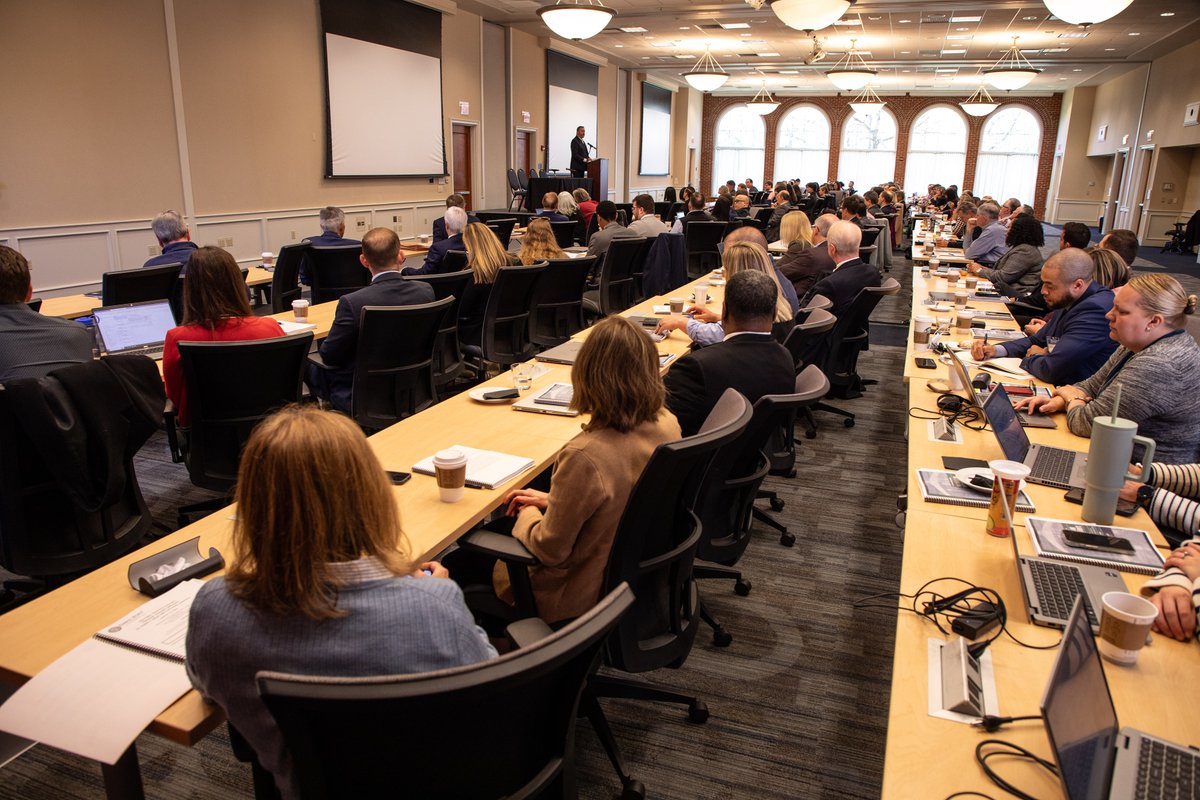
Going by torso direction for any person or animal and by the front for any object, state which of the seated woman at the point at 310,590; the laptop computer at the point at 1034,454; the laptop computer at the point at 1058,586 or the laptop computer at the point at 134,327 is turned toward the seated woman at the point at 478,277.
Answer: the seated woman at the point at 310,590

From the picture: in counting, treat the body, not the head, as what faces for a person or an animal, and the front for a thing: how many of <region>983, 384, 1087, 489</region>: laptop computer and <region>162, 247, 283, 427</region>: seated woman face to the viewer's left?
0

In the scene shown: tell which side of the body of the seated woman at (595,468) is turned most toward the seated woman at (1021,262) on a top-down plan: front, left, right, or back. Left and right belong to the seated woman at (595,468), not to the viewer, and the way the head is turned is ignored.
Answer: right

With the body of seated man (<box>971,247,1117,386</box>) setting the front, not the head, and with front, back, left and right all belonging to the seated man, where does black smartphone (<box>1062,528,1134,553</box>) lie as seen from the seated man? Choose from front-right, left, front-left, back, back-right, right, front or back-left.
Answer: left

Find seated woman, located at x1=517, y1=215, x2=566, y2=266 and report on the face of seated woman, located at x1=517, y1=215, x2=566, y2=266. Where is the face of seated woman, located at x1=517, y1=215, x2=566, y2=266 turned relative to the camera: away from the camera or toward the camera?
away from the camera

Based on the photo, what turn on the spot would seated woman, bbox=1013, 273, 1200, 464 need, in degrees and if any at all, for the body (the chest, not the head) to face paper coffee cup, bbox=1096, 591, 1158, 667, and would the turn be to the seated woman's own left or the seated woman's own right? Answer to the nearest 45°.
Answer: approximately 90° to the seated woman's own left

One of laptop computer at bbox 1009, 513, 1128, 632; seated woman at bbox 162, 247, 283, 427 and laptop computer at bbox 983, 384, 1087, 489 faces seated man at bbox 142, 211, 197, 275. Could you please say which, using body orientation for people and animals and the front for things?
the seated woman

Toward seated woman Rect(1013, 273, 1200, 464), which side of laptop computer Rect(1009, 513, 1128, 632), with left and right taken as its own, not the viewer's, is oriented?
left

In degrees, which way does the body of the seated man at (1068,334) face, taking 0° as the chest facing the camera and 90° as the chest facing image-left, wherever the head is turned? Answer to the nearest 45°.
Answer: approximately 90°

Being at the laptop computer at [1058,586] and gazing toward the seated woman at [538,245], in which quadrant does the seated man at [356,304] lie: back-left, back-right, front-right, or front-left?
front-left

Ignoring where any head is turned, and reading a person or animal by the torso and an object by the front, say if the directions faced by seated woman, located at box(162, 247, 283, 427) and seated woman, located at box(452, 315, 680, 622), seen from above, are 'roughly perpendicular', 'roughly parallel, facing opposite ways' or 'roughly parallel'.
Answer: roughly parallel

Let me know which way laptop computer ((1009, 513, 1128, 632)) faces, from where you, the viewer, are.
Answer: facing to the right of the viewer

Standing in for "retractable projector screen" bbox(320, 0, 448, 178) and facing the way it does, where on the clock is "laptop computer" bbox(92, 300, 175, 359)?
The laptop computer is roughly at 2 o'clock from the retractable projector screen.

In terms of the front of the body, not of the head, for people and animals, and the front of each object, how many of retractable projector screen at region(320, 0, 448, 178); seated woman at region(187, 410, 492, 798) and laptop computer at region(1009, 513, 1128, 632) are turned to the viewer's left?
0

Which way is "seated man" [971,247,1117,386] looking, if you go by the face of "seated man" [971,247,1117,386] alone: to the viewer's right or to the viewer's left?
to the viewer's left

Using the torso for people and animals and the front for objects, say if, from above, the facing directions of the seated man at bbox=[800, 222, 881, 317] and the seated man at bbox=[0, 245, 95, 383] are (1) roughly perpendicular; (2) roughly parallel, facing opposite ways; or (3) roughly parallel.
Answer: roughly parallel

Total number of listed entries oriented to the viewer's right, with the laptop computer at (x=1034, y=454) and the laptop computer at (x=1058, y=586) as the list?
2

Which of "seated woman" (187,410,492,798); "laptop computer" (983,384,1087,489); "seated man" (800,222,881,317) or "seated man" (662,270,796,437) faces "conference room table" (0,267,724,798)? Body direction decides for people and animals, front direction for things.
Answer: the seated woman
